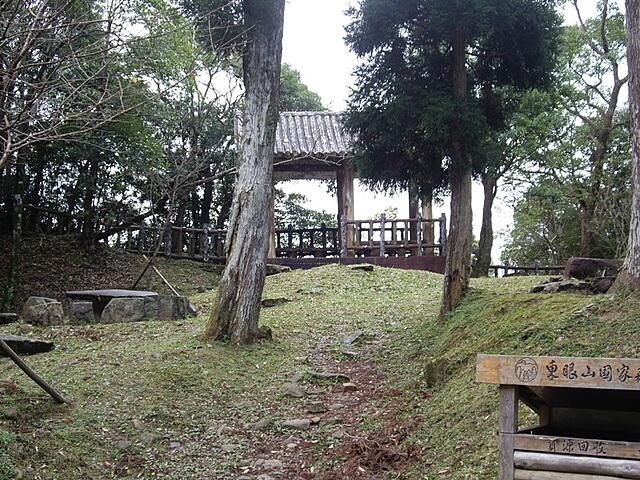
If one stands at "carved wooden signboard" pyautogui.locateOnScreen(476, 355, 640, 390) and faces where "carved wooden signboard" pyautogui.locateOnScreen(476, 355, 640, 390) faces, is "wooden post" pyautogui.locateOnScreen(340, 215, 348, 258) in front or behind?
behind

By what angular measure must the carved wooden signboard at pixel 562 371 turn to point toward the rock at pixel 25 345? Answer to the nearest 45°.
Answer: approximately 135° to its right

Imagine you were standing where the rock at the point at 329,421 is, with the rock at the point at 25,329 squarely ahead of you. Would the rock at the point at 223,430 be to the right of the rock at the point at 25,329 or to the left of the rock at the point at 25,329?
left

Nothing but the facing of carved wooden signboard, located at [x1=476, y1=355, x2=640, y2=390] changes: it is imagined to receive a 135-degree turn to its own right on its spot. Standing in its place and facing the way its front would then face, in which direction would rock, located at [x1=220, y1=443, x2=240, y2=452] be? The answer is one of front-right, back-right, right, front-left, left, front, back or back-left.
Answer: front

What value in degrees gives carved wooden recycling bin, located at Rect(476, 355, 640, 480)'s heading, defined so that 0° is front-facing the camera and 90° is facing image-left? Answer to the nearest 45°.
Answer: approximately 0°

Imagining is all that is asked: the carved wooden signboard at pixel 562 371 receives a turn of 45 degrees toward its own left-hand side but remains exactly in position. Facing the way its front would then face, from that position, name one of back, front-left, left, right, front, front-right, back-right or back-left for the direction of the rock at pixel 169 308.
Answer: back

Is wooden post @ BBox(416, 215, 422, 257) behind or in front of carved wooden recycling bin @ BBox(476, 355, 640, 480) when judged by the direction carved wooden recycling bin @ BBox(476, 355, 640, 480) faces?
behind

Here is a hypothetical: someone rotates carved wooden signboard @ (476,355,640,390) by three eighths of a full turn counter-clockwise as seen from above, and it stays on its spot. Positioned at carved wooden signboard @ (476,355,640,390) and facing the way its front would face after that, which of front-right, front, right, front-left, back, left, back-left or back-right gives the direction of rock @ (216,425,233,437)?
left

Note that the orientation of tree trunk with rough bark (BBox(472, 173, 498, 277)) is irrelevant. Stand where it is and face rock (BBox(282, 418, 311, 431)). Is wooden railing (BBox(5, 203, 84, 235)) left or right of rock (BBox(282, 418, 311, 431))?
right

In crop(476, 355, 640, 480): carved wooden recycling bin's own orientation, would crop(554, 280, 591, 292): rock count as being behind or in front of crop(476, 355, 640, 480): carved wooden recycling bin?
behind

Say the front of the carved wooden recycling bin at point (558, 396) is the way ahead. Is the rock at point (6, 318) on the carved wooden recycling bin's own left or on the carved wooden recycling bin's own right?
on the carved wooden recycling bin's own right
